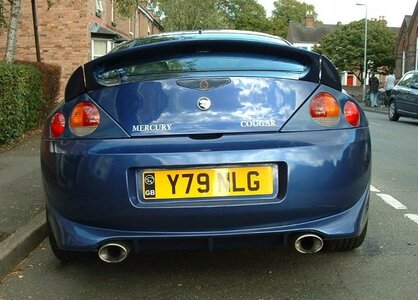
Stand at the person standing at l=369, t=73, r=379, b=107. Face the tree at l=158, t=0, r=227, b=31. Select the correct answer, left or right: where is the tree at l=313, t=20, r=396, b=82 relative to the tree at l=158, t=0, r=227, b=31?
right

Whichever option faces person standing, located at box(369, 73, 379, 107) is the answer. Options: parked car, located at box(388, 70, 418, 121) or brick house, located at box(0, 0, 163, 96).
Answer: the brick house

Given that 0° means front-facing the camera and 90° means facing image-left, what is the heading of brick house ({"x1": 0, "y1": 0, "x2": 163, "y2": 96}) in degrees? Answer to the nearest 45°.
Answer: approximately 270°

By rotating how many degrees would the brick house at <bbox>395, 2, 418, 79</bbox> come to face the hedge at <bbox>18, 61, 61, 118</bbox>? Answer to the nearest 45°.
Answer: approximately 90° to its left

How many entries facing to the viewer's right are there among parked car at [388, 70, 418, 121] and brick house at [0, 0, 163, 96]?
1

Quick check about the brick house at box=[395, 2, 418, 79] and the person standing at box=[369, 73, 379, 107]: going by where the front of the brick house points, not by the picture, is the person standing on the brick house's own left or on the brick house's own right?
on the brick house's own left

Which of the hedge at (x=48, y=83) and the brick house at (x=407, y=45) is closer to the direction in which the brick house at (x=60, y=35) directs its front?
the brick house

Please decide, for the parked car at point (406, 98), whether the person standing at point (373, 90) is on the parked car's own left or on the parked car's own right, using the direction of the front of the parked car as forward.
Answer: on the parked car's own right

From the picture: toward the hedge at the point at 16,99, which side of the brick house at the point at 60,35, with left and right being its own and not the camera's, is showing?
right

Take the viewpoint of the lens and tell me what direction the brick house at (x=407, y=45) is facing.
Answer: facing to the left of the viewer

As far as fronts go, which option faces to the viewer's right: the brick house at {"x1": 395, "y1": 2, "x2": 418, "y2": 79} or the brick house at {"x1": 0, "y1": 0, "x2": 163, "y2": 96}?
the brick house at {"x1": 0, "y1": 0, "x2": 163, "y2": 96}
